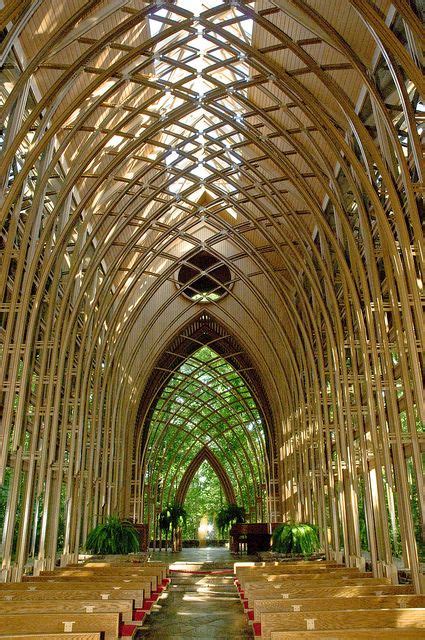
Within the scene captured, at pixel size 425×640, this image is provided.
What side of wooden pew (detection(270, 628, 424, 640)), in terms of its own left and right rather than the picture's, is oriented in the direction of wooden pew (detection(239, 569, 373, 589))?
front

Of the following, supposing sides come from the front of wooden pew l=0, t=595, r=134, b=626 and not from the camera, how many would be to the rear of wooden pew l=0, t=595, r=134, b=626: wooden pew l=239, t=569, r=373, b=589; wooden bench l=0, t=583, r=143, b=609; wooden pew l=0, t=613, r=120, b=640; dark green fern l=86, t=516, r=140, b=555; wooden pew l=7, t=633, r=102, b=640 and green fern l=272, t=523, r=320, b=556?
2

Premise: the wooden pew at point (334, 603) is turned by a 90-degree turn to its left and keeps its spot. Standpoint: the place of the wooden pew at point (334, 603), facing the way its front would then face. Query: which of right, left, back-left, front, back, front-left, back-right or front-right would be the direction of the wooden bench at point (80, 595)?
front

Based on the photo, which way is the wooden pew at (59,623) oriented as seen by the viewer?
away from the camera

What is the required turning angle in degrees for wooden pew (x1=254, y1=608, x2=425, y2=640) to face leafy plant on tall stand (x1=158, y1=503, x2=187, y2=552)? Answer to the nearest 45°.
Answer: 0° — it already faces it

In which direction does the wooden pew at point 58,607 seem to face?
away from the camera

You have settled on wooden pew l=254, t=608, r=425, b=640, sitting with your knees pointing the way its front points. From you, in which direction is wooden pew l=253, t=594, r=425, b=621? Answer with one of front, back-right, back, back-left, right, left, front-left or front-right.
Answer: front

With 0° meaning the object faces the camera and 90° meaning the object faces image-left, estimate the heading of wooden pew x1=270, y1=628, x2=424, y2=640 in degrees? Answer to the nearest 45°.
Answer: approximately 180°

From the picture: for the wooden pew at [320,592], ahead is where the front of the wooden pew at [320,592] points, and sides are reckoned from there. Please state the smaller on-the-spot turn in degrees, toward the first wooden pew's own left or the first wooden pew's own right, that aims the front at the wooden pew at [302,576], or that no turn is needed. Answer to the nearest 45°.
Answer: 0° — it already faces it

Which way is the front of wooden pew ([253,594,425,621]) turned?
away from the camera

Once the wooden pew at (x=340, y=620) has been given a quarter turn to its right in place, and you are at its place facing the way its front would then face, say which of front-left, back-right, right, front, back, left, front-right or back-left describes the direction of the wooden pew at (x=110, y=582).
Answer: back-left

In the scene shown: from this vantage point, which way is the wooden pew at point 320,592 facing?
away from the camera

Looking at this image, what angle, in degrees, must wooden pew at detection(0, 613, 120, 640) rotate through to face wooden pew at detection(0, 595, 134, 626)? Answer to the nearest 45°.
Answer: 0° — it already faces it

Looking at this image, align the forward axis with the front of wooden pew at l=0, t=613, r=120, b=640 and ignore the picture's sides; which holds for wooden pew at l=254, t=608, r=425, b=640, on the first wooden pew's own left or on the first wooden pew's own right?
on the first wooden pew's own right

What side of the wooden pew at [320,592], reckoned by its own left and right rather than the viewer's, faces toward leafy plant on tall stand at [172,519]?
front

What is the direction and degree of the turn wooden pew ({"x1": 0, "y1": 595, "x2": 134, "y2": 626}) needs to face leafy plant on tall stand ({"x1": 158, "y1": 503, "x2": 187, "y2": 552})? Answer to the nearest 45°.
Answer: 0° — it already faces it

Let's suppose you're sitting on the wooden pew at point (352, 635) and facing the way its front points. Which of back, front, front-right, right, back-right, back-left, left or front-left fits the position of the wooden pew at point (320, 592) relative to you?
front

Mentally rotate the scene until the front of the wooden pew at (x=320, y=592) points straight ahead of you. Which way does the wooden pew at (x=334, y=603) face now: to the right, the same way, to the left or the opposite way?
the same way

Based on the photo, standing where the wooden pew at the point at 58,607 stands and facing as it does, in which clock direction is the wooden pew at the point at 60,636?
the wooden pew at the point at 60,636 is roughly at 6 o'clock from the wooden pew at the point at 58,607.

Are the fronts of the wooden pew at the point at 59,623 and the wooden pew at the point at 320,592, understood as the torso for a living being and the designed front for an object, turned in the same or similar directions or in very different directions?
same or similar directions

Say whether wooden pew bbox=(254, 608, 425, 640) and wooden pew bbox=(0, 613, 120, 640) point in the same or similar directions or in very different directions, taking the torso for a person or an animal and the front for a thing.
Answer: same or similar directions

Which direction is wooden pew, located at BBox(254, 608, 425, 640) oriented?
away from the camera
